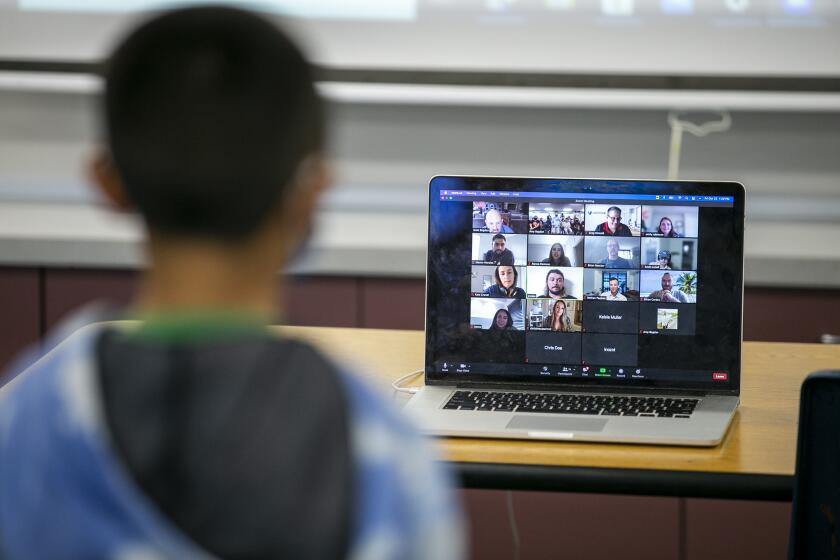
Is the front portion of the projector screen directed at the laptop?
yes

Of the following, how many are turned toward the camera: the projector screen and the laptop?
2

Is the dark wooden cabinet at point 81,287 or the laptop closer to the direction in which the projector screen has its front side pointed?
the laptop

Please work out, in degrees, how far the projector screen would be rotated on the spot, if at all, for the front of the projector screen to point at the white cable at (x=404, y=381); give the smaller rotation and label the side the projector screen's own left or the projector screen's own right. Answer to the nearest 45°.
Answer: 0° — it already faces it

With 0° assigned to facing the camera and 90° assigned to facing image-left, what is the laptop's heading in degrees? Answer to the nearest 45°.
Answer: approximately 0°

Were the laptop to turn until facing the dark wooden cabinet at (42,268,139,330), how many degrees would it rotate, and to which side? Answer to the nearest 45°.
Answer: approximately 135° to its right

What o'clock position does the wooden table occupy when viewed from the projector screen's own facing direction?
The wooden table is roughly at 12 o'clock from the projector screen.

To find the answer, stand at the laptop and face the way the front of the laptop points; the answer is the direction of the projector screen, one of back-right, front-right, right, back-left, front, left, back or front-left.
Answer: back

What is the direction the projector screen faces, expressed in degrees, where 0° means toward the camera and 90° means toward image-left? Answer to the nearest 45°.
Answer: approximately 0°

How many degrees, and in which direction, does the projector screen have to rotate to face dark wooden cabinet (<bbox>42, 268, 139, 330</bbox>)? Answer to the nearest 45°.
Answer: approximately 90° to its right
